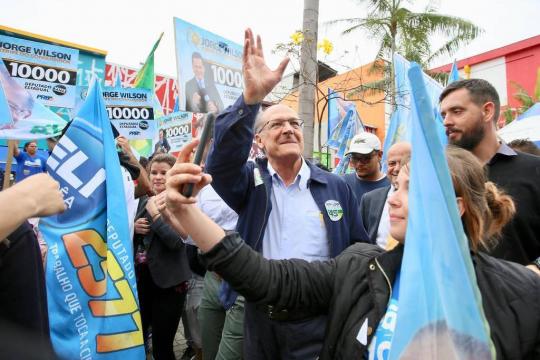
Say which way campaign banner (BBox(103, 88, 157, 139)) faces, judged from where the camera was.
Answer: facing the viewer

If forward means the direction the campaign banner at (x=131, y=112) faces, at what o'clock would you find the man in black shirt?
The man in black shirt is roughly at 11 o'clock from the campaign banner.

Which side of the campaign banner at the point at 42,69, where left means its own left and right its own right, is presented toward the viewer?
front

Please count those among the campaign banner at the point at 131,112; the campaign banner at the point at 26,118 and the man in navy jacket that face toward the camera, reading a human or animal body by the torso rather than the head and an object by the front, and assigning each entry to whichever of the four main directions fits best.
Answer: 3

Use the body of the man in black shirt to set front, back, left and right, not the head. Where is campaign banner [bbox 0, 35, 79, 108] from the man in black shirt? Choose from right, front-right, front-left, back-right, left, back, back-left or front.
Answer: front-right

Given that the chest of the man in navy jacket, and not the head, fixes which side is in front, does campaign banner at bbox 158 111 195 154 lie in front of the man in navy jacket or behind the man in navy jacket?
behind

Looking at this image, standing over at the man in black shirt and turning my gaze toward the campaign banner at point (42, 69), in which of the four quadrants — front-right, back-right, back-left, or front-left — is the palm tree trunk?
front-right

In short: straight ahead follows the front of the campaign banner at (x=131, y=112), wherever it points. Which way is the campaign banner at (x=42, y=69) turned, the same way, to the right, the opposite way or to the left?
the same way

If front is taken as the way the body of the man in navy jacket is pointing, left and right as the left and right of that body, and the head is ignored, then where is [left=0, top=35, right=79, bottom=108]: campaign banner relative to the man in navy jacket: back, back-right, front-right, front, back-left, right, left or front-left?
back-right

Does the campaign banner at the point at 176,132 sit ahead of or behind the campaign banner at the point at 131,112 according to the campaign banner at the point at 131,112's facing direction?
behind

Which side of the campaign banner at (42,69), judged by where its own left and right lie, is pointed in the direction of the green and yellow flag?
left

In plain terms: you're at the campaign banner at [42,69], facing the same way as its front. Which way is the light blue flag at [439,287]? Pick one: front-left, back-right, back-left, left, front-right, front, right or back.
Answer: front

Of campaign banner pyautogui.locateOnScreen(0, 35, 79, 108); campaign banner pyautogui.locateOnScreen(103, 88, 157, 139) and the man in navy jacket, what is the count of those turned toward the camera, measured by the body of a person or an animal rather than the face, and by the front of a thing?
3

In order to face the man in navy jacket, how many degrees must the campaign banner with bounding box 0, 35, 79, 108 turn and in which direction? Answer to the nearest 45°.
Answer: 0° — it already faces them
